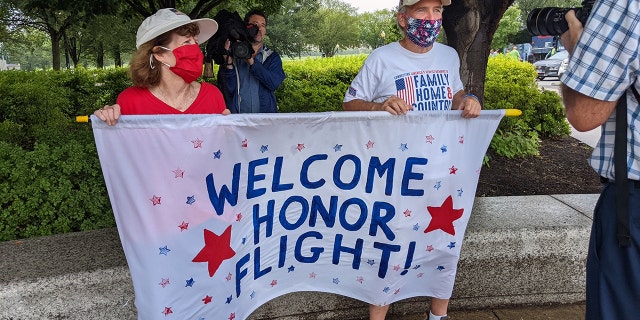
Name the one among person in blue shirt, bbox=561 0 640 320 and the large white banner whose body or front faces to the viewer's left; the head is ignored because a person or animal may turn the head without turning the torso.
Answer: the person in blue shirt

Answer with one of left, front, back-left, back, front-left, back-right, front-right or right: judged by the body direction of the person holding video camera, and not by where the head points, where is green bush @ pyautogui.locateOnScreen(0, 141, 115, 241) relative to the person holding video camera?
front-right

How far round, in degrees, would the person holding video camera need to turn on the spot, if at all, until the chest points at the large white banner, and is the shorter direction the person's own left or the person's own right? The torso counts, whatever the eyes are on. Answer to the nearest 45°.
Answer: approximately 45° to the person's own left

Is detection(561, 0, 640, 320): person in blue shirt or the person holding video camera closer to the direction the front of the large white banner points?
the person in blue shirt

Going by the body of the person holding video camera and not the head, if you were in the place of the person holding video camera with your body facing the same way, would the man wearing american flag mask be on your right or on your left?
on your left

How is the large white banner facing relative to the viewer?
toward the camera

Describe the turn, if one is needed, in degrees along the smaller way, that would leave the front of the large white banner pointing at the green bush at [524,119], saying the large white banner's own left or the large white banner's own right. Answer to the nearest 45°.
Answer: approximately 135° to the large white banner's own left

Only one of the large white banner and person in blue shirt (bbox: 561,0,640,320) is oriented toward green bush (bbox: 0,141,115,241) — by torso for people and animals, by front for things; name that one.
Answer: the person in blue shirt

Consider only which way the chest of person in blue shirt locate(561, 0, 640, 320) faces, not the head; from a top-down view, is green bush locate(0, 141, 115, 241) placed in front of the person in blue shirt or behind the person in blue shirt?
in front

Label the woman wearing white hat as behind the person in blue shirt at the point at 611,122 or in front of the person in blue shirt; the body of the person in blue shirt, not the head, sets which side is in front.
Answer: in front

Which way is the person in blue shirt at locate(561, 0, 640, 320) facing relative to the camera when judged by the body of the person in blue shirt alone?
to the viewer's left
